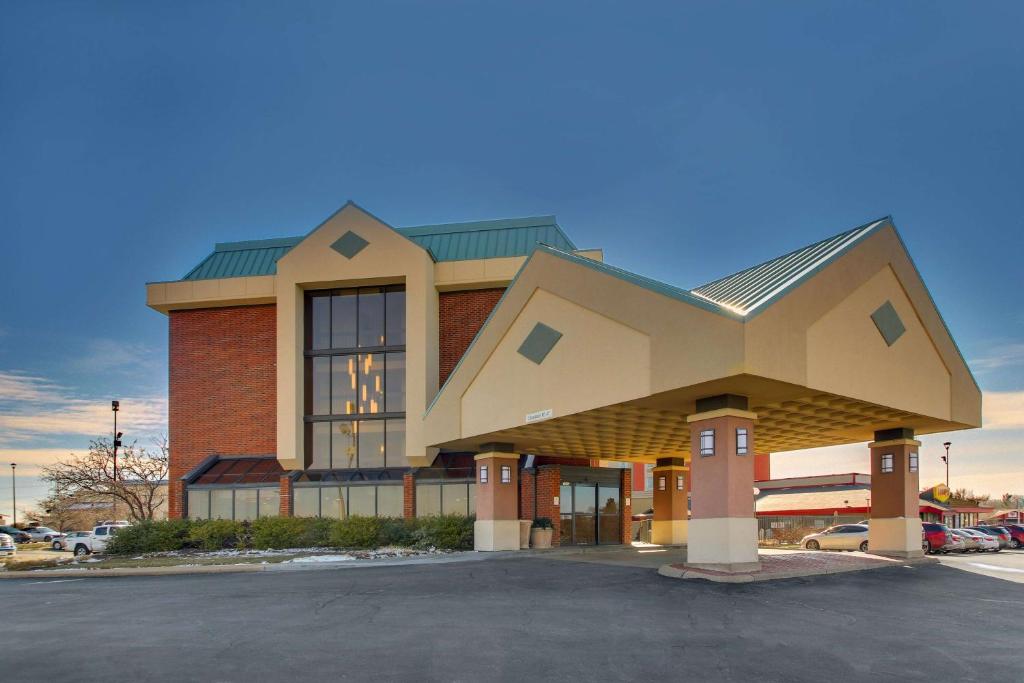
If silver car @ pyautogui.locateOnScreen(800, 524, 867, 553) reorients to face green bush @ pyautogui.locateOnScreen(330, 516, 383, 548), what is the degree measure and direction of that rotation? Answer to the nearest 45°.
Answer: approximately 45° to its left

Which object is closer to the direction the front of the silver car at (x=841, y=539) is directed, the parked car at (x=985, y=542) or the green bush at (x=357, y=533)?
the green bush

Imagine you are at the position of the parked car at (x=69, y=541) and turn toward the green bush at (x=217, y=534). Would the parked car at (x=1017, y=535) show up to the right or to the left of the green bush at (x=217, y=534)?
left

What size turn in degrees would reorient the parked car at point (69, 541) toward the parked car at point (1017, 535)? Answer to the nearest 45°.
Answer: approximately 135° to its left

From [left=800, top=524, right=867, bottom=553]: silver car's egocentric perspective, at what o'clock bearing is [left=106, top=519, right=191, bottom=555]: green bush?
The green bush is roughly at 11 o'clock from the silver car.

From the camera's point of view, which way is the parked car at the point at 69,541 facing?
to the viewer's left

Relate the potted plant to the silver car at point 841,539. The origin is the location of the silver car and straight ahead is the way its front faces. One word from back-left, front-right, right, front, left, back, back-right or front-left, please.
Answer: front-left

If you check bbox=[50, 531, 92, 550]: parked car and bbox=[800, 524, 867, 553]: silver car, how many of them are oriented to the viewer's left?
2

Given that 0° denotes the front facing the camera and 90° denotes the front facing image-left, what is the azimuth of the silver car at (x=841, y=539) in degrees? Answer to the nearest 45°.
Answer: approximately 90°
